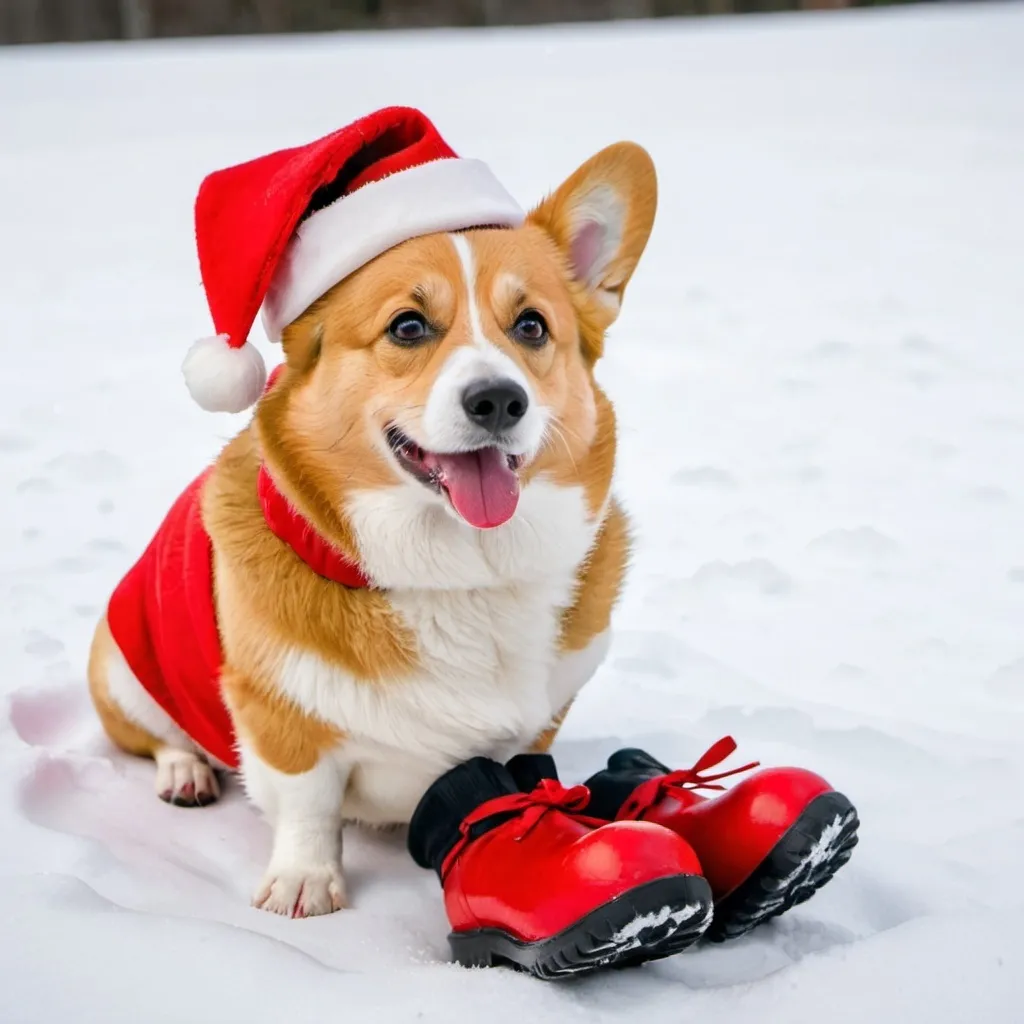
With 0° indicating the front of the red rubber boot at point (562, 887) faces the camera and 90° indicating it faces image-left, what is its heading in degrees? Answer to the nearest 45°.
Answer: approximately 315°

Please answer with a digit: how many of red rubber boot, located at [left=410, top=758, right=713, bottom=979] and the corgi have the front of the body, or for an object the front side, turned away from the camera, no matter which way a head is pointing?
0

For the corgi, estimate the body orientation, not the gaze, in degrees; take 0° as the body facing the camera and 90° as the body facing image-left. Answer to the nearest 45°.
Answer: approximately 315°

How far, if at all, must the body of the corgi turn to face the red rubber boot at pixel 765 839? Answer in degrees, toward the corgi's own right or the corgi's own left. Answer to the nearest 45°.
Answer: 0° — it already faces it
